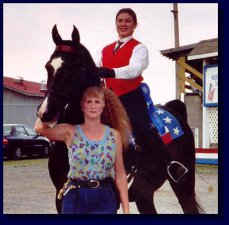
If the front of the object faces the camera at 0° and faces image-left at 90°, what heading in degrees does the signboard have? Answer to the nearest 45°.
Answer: approximately 0°

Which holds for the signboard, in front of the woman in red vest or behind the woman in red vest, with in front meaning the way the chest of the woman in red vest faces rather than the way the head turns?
behind

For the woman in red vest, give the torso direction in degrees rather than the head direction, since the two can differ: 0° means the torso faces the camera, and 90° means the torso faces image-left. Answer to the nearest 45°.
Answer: approximately 45°

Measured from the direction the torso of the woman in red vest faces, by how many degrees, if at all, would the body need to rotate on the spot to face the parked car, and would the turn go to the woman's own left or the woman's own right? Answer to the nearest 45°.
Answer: approximately 90° to the woman's own right

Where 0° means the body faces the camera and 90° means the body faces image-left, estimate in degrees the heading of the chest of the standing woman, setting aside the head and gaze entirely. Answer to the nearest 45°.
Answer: approximately 0°

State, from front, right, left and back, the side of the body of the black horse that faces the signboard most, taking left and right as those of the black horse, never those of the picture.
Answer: back

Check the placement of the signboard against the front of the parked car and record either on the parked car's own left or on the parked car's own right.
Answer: on the parked car's own right

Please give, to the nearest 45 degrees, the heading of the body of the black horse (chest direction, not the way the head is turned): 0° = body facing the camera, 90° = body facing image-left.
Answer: approximately 45°
